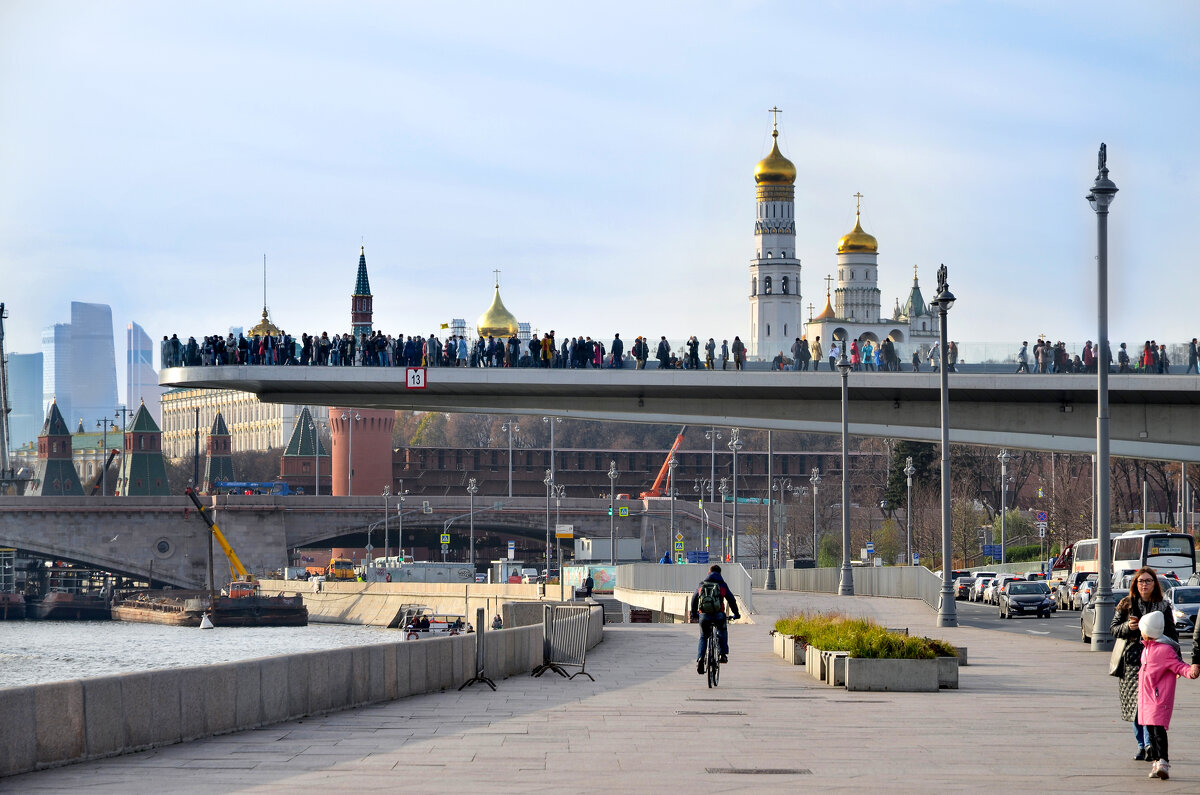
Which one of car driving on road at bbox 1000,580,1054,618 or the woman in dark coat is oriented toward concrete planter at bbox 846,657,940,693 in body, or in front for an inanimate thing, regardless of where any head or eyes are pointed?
the car driving on road

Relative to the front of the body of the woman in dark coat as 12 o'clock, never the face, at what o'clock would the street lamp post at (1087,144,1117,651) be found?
The street lamp post is roughly at 6 o'clock from the woman in dark coat.

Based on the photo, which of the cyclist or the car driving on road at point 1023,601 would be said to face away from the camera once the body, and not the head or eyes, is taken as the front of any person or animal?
the cyclist

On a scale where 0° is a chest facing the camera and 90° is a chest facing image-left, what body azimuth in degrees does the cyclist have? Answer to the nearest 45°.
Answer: approximately 180°

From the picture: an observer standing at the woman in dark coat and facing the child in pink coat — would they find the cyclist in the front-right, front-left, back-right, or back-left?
back-right

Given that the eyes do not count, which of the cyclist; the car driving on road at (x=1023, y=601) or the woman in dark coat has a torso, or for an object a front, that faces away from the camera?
the cyclist

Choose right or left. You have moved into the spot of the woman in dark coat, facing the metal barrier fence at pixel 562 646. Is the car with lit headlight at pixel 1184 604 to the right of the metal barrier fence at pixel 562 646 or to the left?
right

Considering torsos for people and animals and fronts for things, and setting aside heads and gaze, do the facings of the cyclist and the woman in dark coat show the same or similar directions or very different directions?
very different directions

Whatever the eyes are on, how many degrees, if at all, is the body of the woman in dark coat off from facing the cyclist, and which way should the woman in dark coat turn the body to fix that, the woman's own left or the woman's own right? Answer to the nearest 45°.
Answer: approximately 135° to the woman's own right

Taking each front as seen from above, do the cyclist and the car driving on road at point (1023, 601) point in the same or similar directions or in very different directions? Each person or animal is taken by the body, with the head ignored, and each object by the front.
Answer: very different directions
